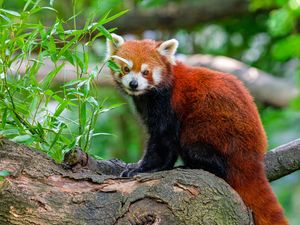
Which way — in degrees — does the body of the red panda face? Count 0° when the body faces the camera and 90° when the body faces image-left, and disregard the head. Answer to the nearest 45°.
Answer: approximately 90°

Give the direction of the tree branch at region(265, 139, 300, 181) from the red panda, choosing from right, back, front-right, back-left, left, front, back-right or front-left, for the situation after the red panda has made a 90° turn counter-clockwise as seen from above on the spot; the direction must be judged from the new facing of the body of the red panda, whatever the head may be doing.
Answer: left
